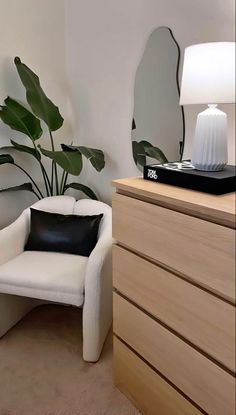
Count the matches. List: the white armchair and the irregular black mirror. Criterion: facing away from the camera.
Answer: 0

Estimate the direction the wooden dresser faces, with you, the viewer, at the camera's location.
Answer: facing the viewer and to the left of the viewer

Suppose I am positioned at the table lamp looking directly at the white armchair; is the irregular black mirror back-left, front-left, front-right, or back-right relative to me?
front-right

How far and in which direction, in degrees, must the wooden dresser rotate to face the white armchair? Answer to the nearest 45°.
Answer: approximately 90° to its right

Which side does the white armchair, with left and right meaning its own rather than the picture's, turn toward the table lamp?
left

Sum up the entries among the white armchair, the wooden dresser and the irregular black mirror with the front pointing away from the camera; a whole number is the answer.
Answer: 0
